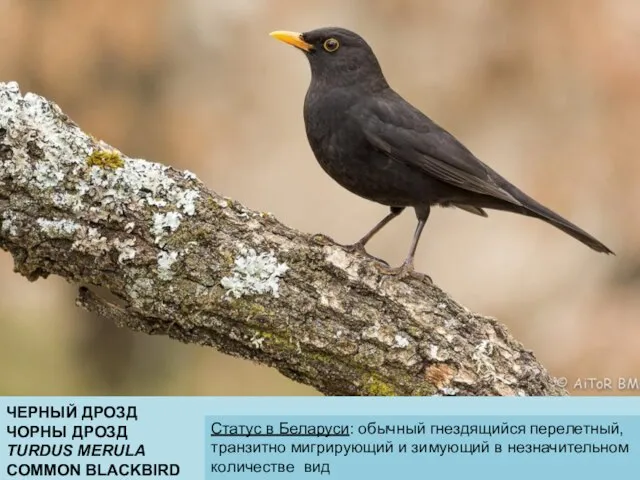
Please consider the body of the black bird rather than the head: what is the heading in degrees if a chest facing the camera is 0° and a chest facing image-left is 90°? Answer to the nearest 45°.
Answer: approximately 90°
